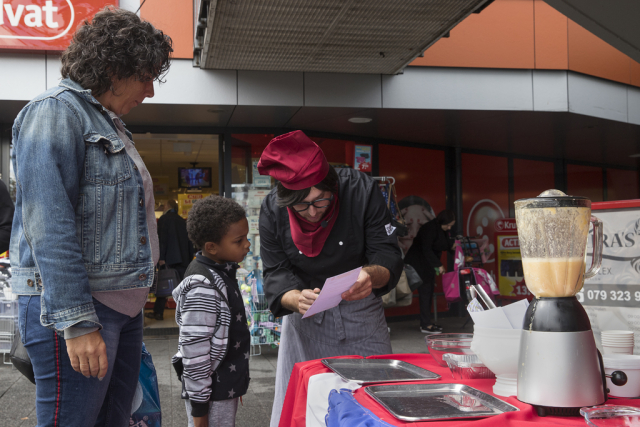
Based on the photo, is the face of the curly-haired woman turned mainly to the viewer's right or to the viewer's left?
to the viewer's right

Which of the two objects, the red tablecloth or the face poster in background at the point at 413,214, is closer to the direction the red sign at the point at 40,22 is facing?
the red tablecloth

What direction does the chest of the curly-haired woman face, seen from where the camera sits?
to the viewer's right

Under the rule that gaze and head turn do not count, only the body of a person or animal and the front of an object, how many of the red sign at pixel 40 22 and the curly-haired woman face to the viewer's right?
1

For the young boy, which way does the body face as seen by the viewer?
to the viewer's right

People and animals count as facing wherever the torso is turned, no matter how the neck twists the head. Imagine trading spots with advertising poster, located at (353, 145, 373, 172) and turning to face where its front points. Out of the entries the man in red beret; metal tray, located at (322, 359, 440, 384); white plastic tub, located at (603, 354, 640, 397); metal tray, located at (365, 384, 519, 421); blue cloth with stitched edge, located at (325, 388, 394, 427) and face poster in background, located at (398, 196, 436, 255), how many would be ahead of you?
5

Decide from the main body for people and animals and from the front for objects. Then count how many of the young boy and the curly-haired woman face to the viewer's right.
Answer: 2

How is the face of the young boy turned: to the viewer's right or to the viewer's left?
to the viewer's right

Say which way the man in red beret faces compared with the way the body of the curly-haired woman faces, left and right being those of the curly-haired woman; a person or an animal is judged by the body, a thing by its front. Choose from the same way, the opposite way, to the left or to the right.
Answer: to the right
